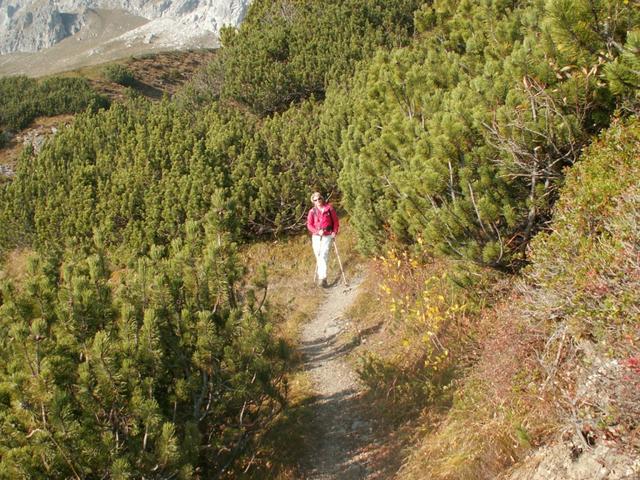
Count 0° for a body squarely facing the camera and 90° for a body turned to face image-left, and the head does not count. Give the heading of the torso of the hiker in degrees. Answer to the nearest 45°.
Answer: approximately 0°
